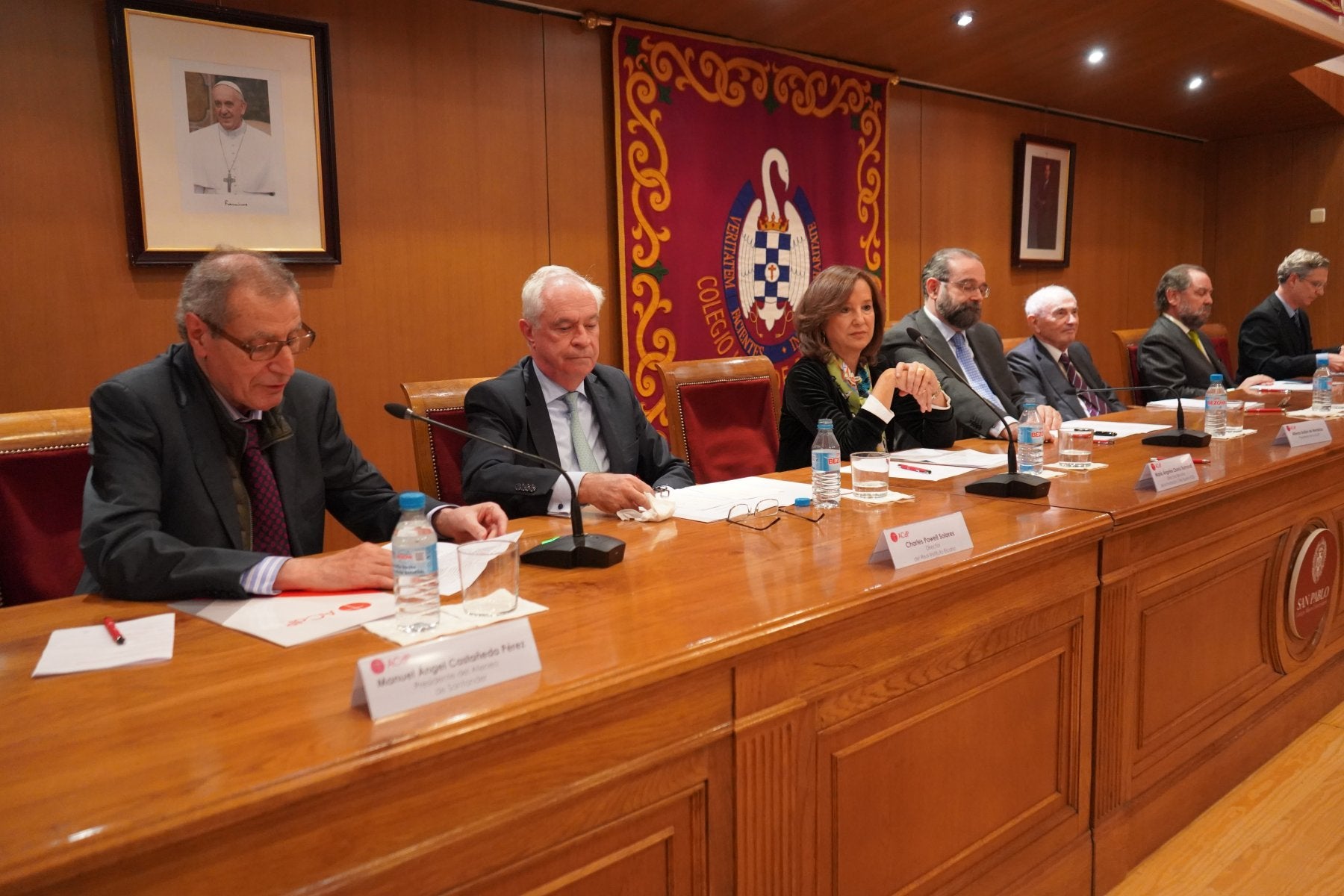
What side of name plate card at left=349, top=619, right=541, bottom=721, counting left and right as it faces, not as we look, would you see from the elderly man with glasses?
back

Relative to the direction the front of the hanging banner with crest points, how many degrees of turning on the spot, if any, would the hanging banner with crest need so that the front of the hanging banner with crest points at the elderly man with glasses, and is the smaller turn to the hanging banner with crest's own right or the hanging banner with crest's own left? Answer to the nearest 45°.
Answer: approximately 45° to the hanging banner with crest's own right

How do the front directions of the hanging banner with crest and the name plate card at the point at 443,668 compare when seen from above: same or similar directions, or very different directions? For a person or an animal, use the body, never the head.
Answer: same or similar directions

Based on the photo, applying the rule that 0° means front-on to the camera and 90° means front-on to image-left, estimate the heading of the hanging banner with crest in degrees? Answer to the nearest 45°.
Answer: approximately 315°

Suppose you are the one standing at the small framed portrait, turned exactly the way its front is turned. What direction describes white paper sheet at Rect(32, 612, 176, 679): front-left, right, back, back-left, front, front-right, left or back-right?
front-right

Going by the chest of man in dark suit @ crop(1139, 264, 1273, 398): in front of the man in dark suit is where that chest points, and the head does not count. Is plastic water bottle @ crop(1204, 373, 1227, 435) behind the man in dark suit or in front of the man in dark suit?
in front

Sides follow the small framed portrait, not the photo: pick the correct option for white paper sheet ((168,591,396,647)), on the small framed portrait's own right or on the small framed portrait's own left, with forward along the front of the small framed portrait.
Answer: on the small framed portrait's own right

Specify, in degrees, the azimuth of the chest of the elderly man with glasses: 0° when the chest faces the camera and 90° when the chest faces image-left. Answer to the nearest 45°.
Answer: approximately 315°

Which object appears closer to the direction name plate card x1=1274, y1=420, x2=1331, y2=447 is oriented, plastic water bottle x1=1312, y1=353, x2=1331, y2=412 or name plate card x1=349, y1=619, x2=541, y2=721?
the name plate card

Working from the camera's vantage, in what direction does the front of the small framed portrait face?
facing the viewer and to the right of the viewer

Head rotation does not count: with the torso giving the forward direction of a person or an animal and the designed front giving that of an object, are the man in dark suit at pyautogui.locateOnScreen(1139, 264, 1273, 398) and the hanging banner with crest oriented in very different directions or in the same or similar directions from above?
same or similar directions

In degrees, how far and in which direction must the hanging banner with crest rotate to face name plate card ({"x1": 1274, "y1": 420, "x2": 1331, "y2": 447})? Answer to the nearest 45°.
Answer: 0° — it already faces it

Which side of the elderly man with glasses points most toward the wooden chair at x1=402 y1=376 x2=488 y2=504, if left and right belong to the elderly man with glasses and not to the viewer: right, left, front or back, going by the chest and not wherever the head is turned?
left
